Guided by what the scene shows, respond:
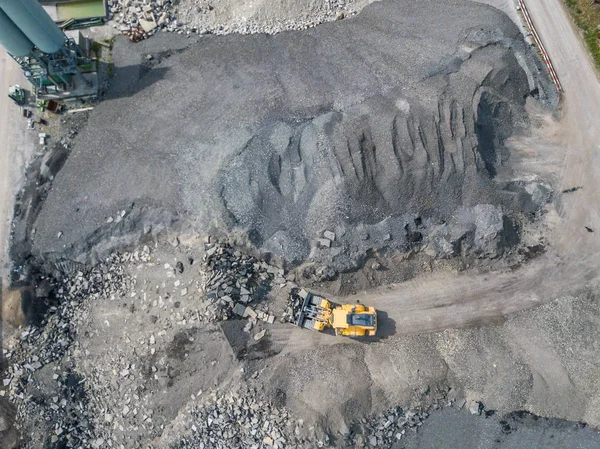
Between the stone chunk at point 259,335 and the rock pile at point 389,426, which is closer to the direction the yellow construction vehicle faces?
the stone chunk

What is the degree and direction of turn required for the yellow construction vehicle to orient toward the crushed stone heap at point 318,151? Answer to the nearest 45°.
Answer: approximately 45° to its right

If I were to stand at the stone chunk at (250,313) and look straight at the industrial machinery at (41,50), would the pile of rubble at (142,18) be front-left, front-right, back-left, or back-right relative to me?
front-right

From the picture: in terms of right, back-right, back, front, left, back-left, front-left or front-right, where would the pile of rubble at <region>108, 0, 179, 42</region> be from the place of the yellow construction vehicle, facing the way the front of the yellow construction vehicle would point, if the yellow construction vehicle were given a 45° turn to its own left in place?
right

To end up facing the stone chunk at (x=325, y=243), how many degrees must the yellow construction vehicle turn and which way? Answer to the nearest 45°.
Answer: approximately 45° to its right

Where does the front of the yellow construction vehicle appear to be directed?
to the viewer's left

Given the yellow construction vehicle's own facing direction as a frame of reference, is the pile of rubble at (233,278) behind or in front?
in front

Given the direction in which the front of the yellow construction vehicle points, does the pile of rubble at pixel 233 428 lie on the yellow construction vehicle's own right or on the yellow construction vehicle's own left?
on the yellow construction vehicle's own left

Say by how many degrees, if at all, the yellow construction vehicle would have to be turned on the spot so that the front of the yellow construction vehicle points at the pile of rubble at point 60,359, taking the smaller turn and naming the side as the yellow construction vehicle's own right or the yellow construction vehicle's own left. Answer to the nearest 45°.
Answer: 0° — it already faces it

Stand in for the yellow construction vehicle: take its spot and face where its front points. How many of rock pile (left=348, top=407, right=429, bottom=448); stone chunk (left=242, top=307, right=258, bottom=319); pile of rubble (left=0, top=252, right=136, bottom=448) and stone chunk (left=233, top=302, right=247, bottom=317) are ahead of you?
3

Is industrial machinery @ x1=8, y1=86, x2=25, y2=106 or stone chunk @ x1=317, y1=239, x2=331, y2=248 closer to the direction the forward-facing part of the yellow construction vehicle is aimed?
the industrial machinery

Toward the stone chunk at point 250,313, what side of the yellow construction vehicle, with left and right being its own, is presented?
front

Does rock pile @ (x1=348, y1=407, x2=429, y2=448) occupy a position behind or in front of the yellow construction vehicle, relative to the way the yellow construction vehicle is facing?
behind
